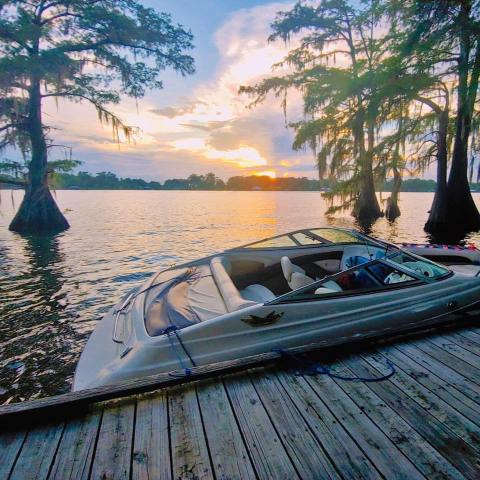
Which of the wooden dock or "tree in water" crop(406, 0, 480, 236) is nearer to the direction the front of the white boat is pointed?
the tree in water
